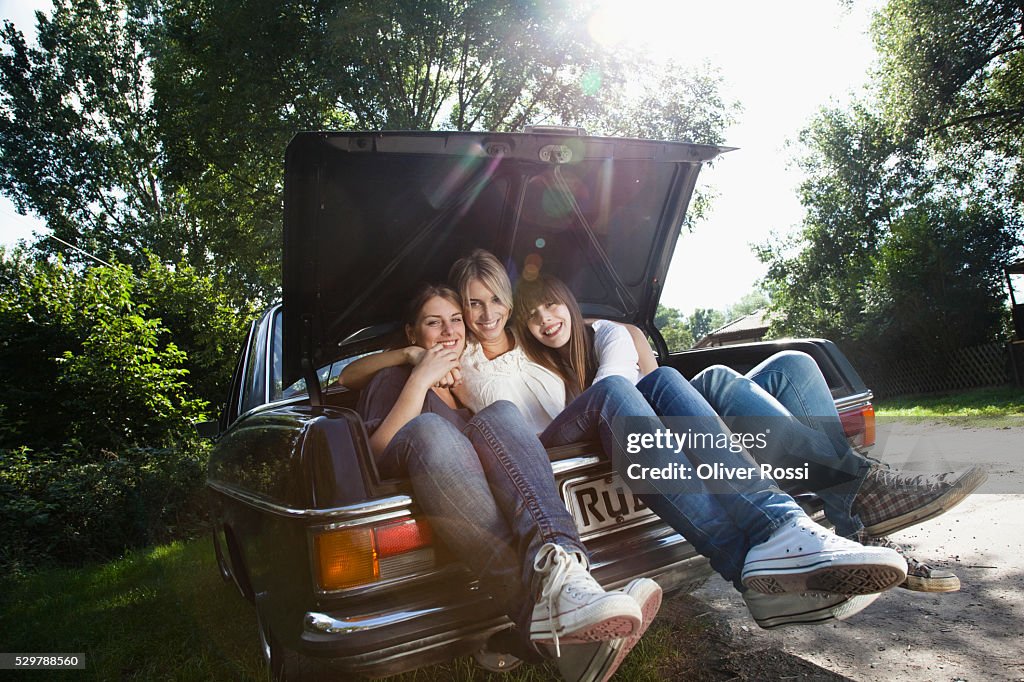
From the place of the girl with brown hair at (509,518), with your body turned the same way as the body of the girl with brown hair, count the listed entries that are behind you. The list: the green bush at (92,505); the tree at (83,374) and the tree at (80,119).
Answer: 3

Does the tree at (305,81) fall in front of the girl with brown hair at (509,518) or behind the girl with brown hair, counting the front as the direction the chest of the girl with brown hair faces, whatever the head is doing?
behind

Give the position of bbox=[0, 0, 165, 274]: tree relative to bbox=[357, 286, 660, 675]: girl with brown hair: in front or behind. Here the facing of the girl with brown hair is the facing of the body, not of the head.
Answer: behind

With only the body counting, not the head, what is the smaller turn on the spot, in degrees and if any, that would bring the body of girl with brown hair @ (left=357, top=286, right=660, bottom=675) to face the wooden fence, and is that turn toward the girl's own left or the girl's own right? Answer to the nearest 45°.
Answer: approximately 90° to the girl's own left

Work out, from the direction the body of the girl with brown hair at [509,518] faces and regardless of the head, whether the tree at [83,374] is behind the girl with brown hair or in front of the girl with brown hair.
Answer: behind

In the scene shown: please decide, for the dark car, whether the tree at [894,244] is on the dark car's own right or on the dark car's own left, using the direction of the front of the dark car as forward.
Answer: on the dark car's own right

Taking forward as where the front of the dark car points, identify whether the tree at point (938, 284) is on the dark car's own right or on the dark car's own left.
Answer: on the dark car's own right

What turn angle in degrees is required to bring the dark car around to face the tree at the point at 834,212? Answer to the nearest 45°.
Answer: approximately 90° to its right

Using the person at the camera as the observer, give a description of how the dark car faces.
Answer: facing away from the viewer and to the left of the viewer

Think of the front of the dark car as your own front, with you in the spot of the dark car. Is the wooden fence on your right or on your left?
on your right

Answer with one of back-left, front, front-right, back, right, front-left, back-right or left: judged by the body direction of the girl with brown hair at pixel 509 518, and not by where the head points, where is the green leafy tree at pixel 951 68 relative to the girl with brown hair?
left

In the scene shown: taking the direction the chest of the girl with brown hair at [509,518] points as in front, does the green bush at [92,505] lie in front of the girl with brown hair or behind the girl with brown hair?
behind

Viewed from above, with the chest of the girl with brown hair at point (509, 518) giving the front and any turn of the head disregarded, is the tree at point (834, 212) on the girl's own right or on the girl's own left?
on the girl's own left

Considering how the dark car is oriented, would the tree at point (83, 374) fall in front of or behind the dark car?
in front
